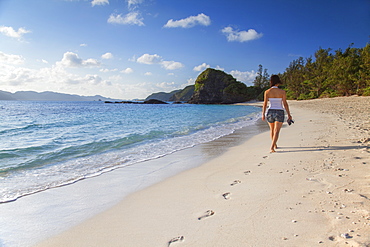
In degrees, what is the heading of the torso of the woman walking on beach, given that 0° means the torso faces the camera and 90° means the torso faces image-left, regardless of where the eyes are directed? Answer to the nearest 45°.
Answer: approximately 180°
